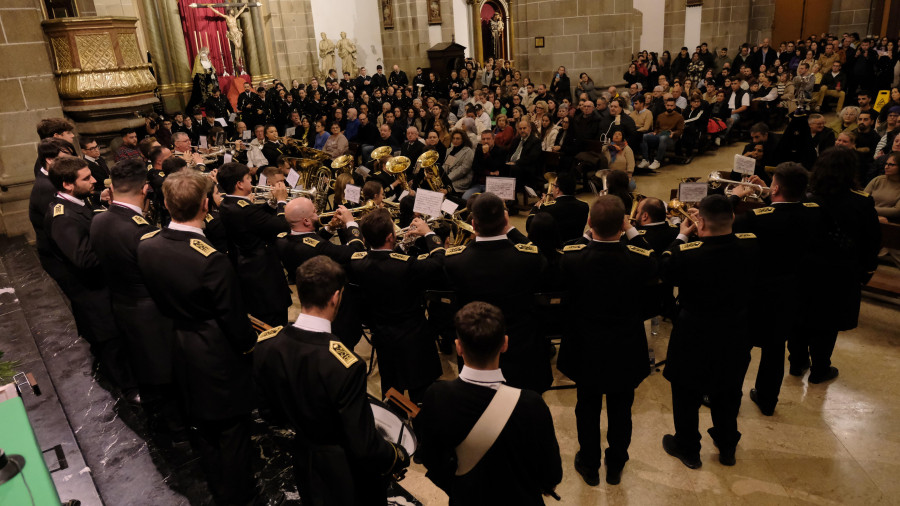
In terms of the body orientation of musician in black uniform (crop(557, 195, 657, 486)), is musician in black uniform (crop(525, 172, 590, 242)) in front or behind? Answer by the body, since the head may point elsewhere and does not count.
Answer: in front

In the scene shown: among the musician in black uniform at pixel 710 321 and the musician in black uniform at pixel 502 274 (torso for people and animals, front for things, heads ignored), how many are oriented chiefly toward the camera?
0

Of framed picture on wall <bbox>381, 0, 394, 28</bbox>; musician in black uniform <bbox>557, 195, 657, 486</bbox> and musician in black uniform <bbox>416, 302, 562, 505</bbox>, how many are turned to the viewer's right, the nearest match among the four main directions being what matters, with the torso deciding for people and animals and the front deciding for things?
0

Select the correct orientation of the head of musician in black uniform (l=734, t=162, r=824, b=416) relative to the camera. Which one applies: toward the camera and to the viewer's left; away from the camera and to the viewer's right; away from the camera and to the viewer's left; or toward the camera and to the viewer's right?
away from the camera and to the viewer's left

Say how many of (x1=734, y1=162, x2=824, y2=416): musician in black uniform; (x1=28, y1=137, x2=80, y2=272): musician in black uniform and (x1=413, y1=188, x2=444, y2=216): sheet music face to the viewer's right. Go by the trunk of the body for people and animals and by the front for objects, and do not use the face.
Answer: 1

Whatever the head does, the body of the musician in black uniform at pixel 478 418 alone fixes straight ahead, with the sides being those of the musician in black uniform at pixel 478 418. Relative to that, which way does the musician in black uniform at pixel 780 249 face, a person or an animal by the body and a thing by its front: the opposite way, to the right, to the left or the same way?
the same way

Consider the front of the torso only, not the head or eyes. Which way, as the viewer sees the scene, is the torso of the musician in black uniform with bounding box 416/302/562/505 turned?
away from the camera

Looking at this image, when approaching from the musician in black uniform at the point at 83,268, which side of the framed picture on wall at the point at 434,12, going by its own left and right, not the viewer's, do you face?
front

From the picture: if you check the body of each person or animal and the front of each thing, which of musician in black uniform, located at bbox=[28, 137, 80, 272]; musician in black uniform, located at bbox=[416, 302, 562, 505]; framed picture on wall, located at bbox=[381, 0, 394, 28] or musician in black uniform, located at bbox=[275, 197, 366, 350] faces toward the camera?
the framed picture on wall

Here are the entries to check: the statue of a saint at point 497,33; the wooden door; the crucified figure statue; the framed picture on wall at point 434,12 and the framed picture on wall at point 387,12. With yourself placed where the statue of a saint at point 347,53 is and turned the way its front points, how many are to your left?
4

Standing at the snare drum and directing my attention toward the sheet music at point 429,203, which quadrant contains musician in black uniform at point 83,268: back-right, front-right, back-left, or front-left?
front-left

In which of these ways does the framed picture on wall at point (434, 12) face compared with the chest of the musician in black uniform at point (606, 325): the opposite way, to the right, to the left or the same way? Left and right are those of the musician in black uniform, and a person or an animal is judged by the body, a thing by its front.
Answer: the opposite way

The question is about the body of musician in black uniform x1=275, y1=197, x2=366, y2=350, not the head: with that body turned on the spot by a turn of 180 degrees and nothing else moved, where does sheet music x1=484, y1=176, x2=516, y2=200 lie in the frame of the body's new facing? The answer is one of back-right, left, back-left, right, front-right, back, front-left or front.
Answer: back

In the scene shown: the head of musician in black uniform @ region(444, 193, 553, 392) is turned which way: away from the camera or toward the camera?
away from the camera

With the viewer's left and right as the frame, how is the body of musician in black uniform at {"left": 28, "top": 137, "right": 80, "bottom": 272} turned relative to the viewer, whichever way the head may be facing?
facing to the right of the viewer

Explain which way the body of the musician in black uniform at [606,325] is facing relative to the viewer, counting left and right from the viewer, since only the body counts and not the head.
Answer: facing away from the viewer

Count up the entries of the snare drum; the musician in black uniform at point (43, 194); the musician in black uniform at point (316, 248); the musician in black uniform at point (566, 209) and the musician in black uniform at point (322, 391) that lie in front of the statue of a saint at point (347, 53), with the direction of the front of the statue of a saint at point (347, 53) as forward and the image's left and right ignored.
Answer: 5

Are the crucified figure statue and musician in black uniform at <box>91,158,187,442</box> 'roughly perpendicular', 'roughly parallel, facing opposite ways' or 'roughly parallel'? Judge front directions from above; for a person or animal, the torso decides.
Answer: roughly perpendicular

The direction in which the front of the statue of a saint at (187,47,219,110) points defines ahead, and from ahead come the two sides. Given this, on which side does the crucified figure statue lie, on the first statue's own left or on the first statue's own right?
on the first statue's own left

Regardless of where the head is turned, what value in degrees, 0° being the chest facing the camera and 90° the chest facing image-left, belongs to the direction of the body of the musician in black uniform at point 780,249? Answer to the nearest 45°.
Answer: approximately 135°

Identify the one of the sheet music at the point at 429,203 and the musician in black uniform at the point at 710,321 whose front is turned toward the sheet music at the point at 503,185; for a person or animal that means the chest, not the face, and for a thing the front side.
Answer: the musician in black uniform
